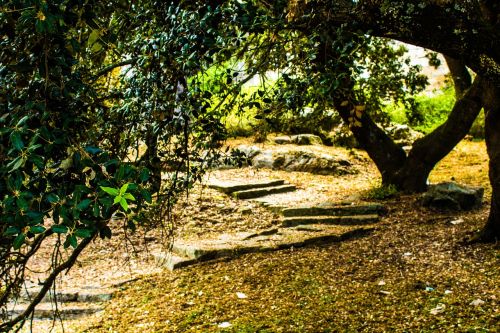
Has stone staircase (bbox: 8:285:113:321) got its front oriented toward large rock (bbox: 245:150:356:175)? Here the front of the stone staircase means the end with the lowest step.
no

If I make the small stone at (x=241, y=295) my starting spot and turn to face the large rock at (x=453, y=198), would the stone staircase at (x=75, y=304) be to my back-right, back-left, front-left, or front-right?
back-left

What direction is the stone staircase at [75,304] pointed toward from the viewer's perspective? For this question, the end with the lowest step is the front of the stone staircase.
toward the camera

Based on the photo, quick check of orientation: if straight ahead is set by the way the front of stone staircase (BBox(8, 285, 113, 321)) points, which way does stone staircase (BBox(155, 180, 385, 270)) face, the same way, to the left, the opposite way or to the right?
the same way

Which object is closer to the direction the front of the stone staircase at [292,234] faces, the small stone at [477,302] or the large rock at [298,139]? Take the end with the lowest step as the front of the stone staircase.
the small stone

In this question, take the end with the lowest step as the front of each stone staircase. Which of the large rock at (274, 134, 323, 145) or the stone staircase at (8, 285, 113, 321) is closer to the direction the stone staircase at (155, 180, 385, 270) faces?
the stone staircase

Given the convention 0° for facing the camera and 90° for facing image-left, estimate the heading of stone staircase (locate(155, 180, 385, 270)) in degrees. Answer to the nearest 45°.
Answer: approximately 0°

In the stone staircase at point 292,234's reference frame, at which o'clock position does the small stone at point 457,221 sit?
The small stone is roughly at 9 o'clock from the stone staircase.

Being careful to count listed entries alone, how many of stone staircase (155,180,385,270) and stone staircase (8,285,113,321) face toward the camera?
2

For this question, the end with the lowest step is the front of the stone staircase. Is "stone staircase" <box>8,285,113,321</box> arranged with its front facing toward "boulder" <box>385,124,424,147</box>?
no

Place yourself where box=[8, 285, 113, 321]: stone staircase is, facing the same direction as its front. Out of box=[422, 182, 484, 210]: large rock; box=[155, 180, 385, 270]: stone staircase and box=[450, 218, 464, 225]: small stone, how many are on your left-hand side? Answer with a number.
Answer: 3

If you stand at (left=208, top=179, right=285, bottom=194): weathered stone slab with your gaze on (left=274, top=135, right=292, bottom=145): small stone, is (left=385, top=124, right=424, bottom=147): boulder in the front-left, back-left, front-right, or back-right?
front-right

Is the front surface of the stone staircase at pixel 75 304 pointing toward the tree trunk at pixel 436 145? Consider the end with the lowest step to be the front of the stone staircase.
no

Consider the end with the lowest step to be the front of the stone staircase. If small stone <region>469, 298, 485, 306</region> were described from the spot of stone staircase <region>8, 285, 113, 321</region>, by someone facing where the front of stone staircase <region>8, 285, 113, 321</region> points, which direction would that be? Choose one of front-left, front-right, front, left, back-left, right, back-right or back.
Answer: front-left

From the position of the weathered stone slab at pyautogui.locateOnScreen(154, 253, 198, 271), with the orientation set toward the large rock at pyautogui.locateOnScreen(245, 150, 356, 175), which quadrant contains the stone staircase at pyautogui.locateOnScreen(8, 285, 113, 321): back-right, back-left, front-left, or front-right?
back-left
